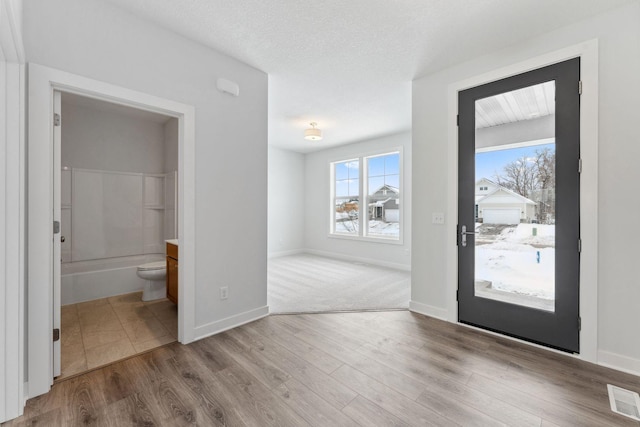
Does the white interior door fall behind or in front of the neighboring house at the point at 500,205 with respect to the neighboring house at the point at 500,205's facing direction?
in front

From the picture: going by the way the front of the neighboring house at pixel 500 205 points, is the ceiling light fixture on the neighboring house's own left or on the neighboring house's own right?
on the neighboring house's own right

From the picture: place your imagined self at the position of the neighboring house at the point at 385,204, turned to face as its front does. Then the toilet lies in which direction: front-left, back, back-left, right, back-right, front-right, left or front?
front-right

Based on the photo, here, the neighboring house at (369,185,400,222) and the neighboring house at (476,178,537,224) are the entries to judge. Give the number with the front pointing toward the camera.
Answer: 2

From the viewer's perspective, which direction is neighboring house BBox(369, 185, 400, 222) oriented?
toward the camera

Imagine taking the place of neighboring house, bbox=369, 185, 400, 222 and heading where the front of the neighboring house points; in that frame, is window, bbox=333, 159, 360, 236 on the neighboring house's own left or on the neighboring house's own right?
on the neighboring house's own right

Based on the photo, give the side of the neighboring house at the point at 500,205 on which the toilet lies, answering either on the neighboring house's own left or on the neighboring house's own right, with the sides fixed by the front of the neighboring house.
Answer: on the neighboring house's own right

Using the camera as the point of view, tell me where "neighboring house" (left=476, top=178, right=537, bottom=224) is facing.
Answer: facing the viewer
